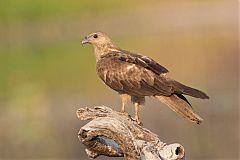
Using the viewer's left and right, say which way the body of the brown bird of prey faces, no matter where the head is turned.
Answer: facing to the left of the viewer
